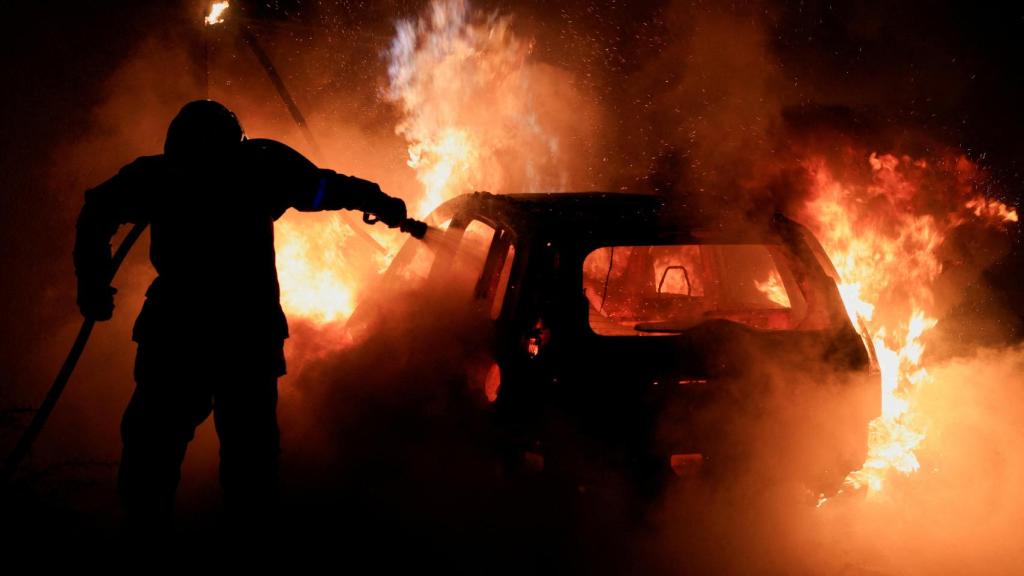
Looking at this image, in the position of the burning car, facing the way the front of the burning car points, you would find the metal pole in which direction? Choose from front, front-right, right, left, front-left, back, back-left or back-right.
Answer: front

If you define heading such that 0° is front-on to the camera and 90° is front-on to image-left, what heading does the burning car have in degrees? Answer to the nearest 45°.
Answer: approximately 135°

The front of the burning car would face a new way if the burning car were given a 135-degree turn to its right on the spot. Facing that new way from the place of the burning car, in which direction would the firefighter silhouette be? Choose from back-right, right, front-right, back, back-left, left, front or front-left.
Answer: back
